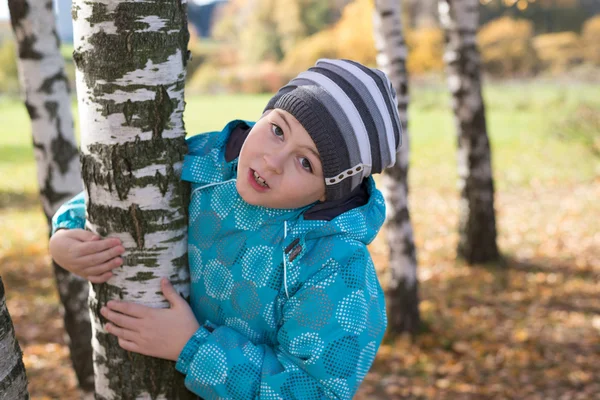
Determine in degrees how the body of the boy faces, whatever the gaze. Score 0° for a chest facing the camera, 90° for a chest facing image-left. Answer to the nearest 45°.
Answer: approximately 45°

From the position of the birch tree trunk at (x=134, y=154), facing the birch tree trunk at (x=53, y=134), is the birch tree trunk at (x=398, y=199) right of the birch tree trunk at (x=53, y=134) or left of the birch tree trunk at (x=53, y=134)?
right

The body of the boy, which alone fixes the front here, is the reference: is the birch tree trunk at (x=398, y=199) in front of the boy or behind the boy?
behind

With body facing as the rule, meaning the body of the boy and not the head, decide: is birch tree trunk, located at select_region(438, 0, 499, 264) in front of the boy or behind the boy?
behind

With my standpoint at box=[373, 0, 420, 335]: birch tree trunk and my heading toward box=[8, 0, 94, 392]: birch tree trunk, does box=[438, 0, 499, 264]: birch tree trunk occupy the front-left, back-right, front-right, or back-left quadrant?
back-right

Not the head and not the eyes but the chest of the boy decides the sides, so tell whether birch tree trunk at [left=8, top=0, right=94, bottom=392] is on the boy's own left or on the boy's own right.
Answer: on the boy's own right

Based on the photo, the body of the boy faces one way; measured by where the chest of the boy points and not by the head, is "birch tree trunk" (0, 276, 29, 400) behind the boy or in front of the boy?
in front
